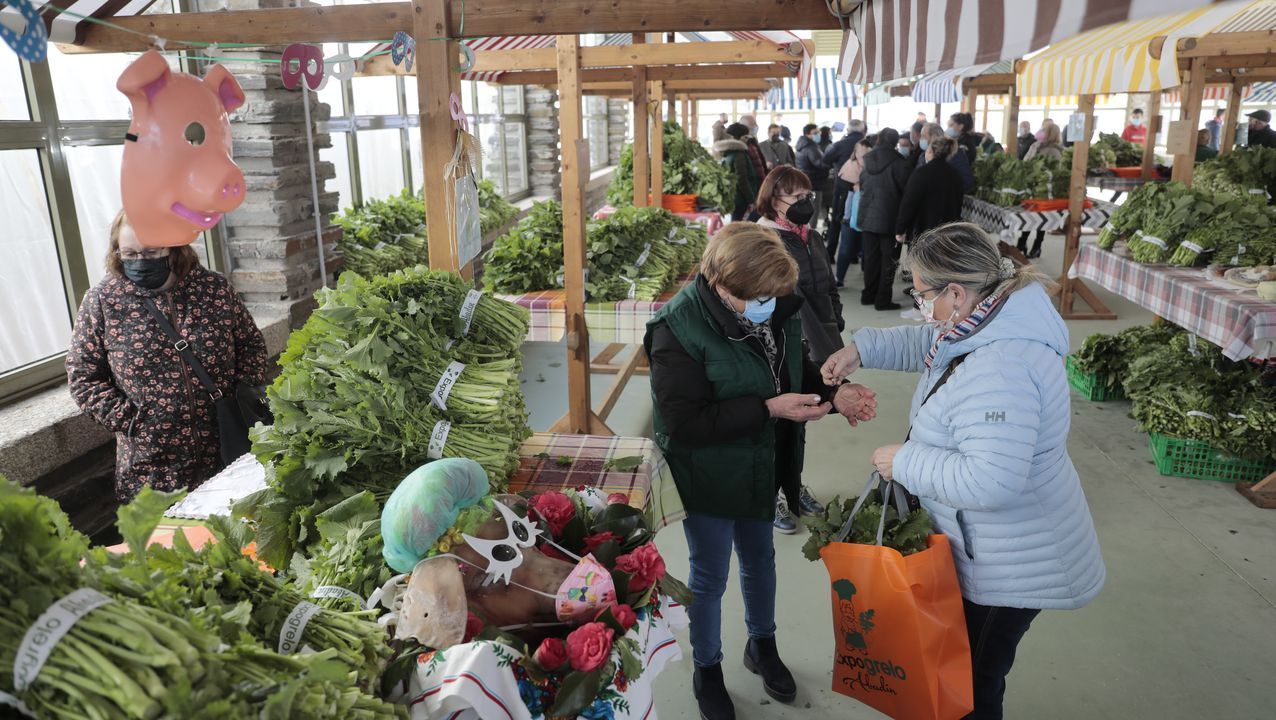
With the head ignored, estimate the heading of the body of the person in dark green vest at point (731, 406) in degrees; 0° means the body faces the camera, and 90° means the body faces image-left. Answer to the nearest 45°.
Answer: approximately 315°

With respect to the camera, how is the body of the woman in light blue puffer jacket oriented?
to the viewer's left

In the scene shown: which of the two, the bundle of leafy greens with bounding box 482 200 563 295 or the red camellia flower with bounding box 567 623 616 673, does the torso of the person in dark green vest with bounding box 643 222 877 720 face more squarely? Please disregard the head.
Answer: the red camellia flower

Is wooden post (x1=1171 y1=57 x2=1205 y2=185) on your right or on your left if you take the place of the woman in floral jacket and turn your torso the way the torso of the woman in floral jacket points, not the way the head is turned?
on your left

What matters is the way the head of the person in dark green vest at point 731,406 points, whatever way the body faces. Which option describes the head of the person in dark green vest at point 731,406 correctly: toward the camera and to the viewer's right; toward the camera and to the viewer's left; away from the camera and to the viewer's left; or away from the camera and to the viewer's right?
toward the camera and to the viewer's right

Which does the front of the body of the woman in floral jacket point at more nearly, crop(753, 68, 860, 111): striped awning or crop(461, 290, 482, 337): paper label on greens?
the paper label on greens

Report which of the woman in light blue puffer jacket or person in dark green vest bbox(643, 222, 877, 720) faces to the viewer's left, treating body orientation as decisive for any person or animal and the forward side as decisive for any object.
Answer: the woman in light blue puffer jacket

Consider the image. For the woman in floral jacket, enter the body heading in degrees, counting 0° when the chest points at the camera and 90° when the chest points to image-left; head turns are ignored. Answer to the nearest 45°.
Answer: approximately 315°
